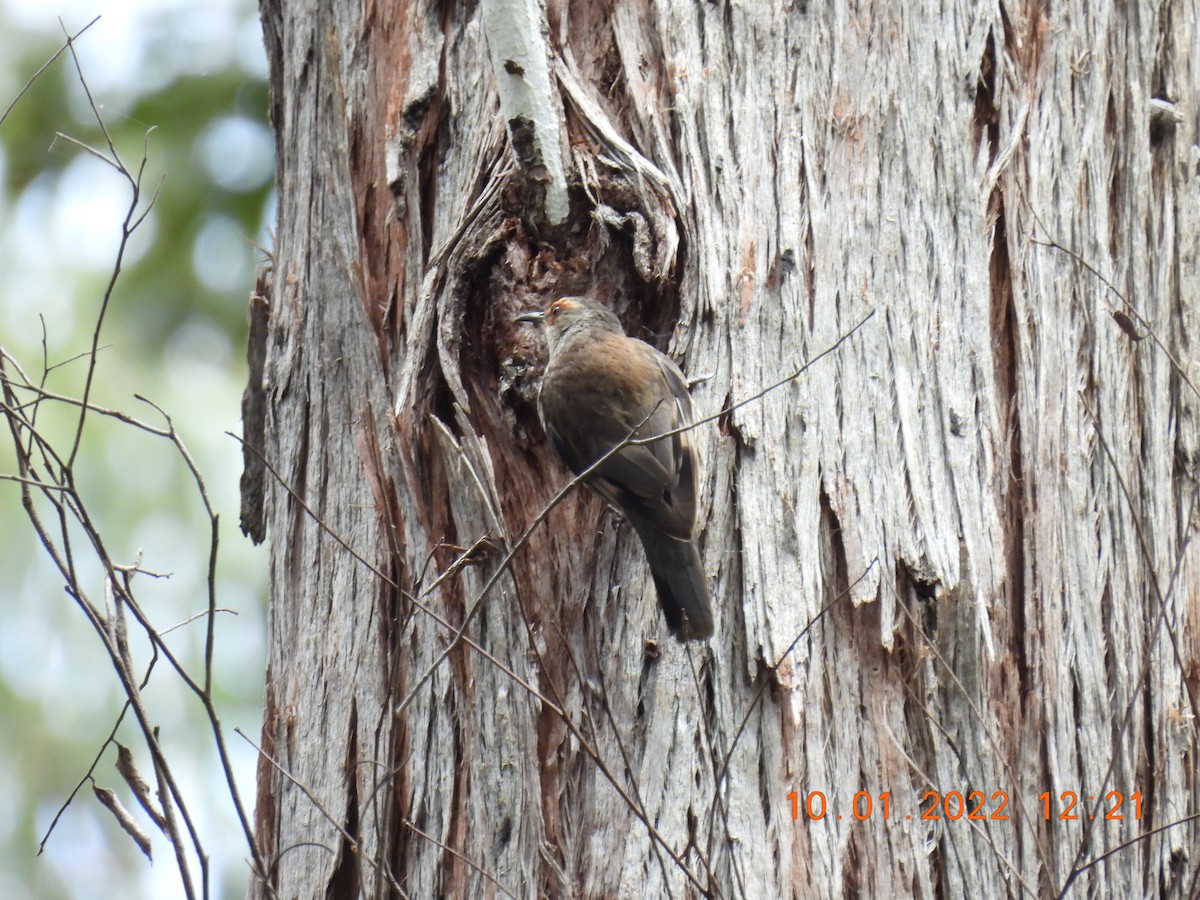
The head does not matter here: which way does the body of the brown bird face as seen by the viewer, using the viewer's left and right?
facing away from the viewer and to the left of the viewer
